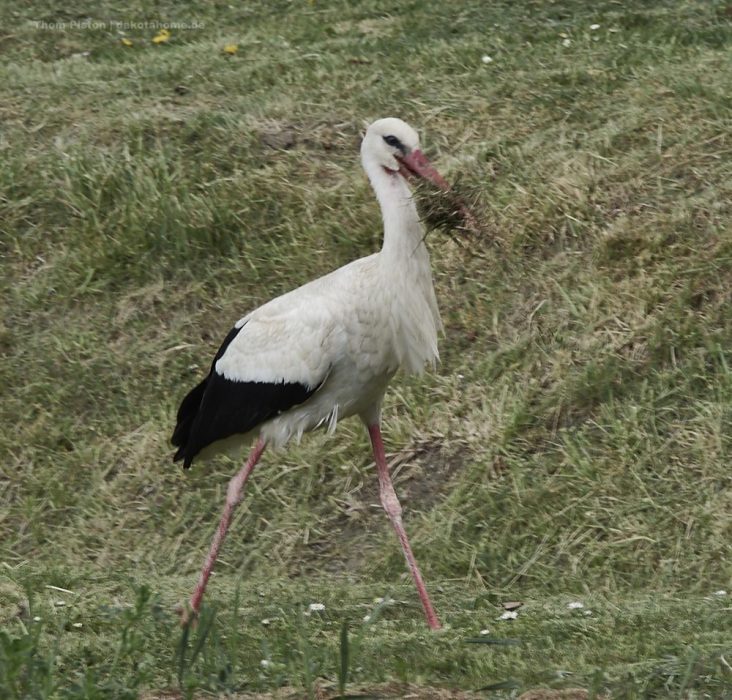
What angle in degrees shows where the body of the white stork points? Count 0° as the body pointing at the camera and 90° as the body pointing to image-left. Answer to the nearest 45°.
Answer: approximately 270°

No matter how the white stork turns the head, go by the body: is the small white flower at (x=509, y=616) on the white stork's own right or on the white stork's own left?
on the white stork's own left
